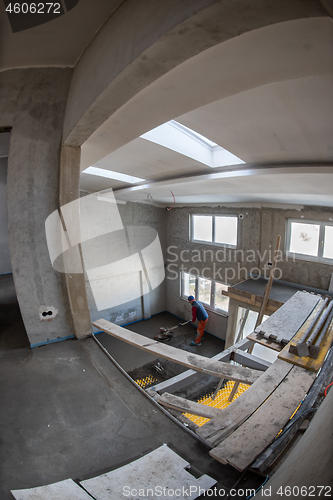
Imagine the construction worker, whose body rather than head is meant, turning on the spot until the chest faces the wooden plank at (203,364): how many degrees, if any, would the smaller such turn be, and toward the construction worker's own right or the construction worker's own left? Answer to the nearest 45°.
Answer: approximately 90° to the construction worker's own left

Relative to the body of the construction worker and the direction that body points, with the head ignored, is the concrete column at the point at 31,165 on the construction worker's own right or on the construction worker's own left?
on the construction worker's own left

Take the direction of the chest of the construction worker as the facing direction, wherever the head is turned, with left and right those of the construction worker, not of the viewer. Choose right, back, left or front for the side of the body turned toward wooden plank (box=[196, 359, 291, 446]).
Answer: left

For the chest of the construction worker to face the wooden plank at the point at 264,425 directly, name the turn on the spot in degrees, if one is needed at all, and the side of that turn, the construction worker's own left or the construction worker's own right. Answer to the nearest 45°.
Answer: approximately 90° to the construction worker's own left

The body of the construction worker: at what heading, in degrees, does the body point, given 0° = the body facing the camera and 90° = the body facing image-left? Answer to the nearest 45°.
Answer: approximately 90°
